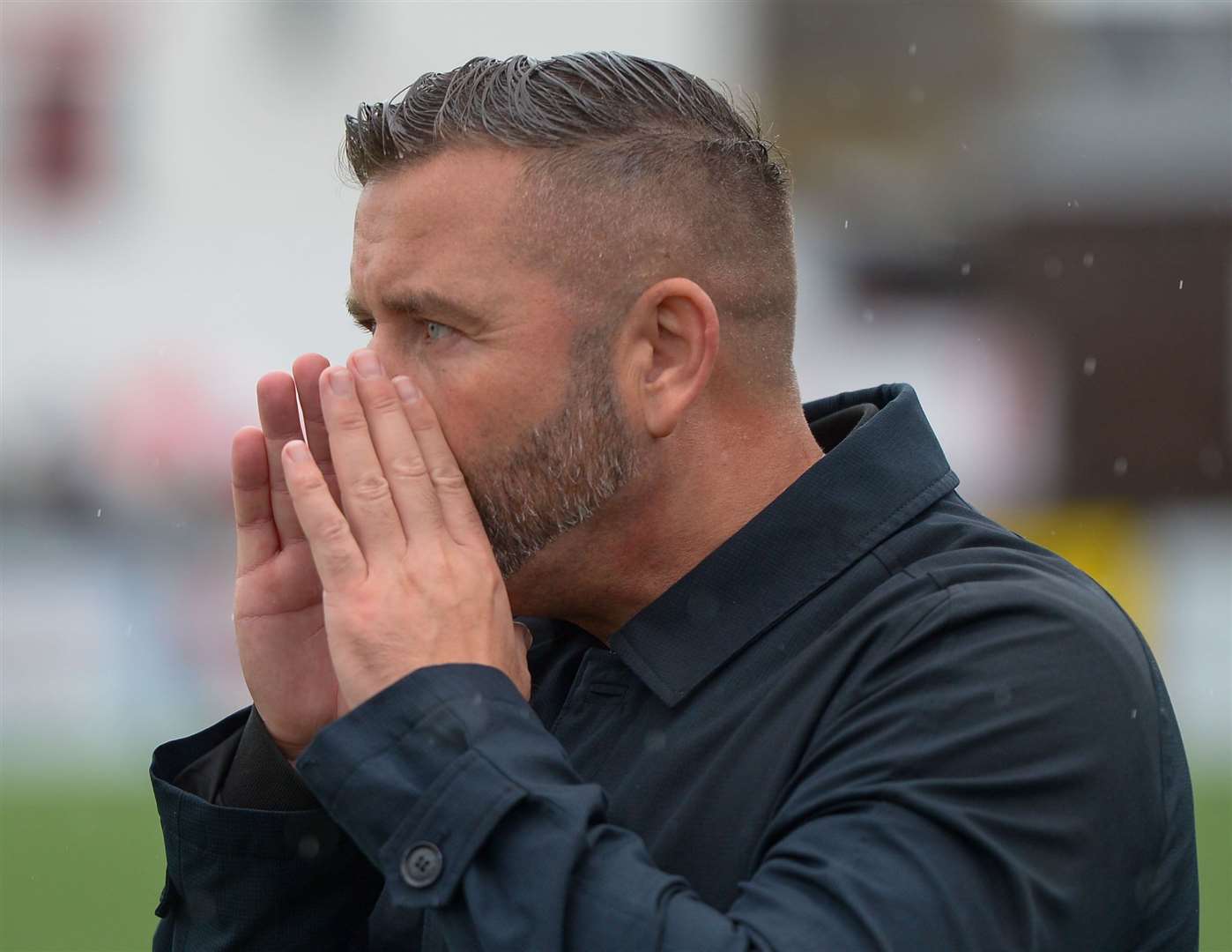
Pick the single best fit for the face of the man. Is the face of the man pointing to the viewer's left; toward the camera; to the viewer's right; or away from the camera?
to the viewer's left

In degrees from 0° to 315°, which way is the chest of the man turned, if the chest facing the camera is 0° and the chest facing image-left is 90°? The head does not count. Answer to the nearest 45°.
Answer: approximately 90°

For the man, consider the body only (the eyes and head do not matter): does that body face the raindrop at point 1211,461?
no
